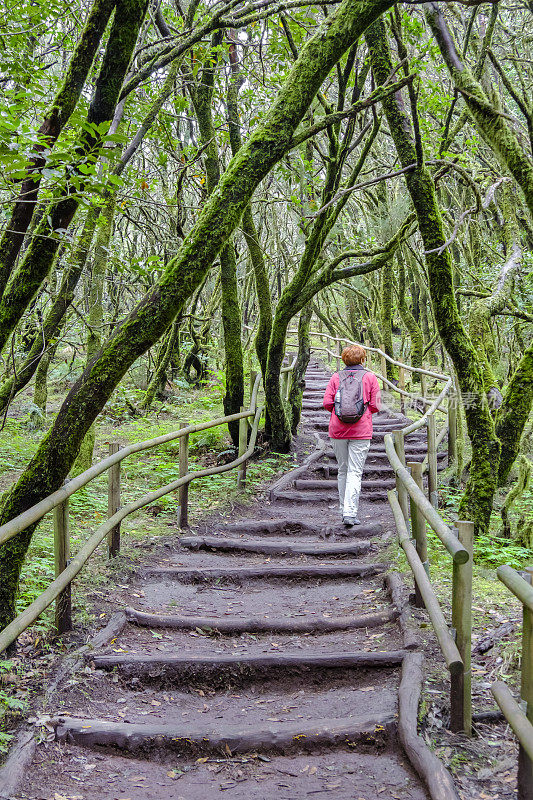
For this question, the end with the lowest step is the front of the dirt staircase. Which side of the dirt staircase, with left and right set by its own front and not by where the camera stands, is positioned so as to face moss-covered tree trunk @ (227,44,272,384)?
back

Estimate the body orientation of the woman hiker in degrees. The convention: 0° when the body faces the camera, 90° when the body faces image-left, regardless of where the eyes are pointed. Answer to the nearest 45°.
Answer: approximately 180°

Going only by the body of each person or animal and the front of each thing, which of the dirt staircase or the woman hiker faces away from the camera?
the woman hiker

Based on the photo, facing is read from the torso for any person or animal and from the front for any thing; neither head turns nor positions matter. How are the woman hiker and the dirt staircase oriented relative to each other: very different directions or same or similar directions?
very different directions

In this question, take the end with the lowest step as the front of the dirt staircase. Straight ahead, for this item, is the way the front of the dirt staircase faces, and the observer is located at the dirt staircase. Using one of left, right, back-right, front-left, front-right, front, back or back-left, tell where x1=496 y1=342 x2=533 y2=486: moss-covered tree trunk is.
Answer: back-left

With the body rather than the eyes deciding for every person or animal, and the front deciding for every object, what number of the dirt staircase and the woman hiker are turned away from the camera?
1
